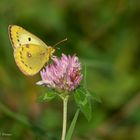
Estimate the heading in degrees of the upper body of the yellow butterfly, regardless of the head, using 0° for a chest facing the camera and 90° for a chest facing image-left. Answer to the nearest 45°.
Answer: approximately 270°
